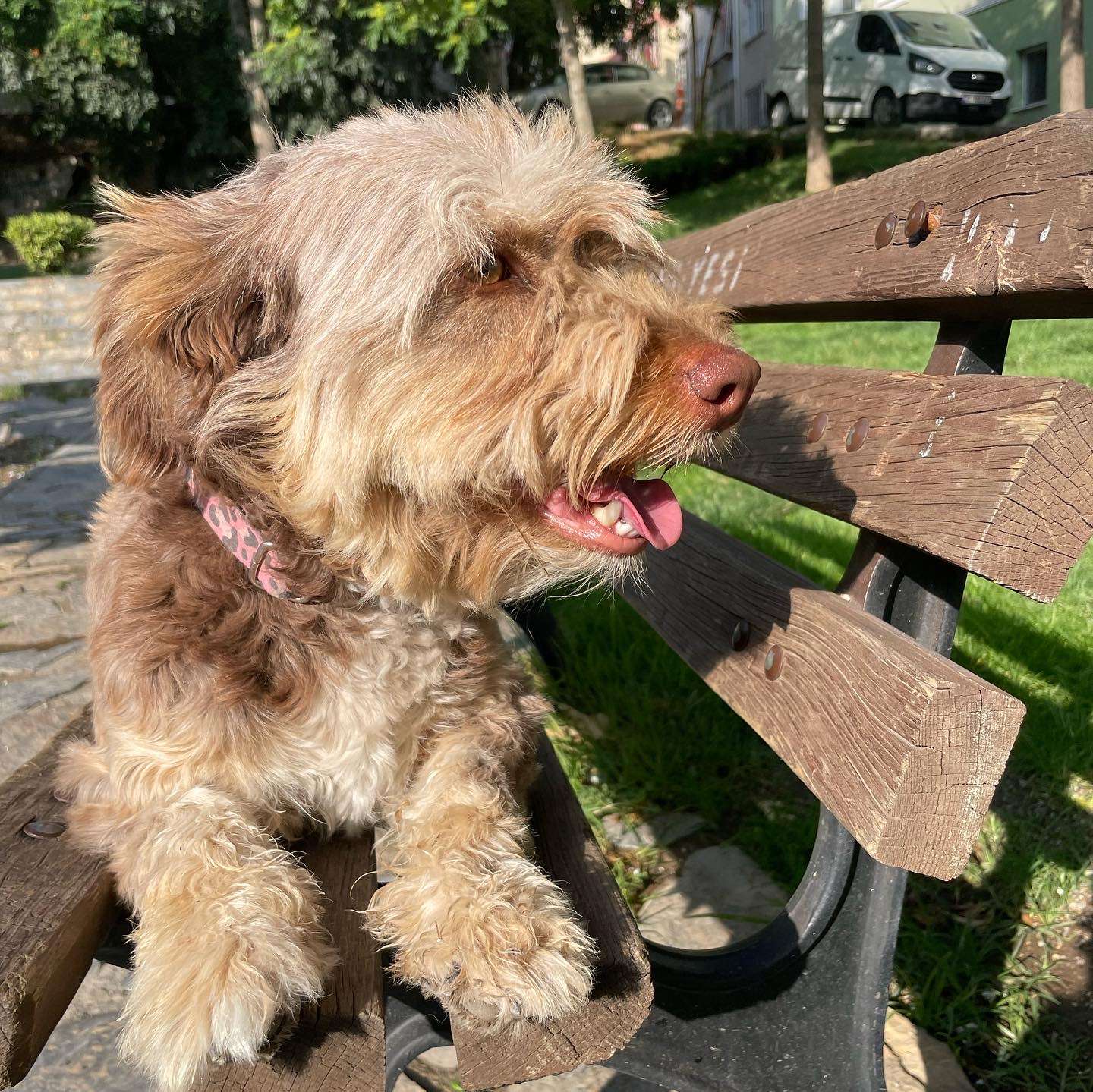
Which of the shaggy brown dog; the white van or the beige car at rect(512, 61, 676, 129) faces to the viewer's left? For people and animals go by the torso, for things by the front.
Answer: the beige car

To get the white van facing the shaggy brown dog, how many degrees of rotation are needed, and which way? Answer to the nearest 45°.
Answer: approximately 45° to its right

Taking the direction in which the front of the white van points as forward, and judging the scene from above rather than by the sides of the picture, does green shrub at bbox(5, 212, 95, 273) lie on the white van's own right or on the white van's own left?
on the white van's own right

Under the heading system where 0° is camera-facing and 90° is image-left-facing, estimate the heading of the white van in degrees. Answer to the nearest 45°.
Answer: approximately 315°

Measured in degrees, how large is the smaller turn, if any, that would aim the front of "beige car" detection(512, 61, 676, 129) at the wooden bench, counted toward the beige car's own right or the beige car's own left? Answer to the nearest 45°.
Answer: approximately 90° to the beige car's own left

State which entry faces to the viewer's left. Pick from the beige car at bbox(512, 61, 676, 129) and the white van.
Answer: the beige car

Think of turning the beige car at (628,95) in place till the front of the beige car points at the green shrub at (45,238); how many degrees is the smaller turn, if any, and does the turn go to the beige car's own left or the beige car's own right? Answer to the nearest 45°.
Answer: approximately 45° to the beige car's own left

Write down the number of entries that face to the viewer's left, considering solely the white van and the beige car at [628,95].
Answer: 1

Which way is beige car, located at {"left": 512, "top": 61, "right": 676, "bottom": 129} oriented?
to the viewer's left

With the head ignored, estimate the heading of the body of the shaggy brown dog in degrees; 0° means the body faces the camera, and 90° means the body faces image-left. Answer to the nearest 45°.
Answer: approximately 315°
